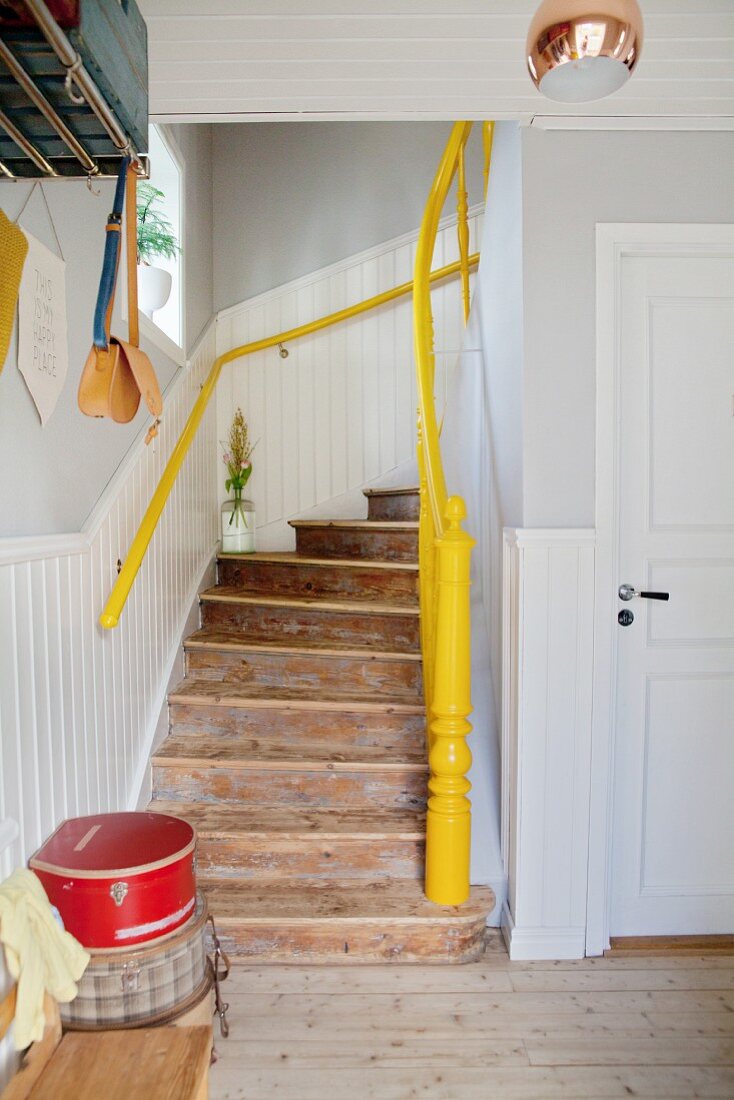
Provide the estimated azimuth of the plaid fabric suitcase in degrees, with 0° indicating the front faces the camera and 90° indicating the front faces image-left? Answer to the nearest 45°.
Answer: approximately 315°

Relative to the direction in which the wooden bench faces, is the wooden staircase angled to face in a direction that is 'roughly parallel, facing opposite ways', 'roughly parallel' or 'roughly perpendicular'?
roughly perpendicular

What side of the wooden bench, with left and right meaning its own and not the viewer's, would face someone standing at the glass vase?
left

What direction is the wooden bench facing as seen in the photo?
to the viewer's right

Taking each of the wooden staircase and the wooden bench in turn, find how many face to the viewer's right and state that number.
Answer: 1

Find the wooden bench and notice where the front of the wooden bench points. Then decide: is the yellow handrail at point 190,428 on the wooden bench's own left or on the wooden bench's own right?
on the wooden bench's own left
